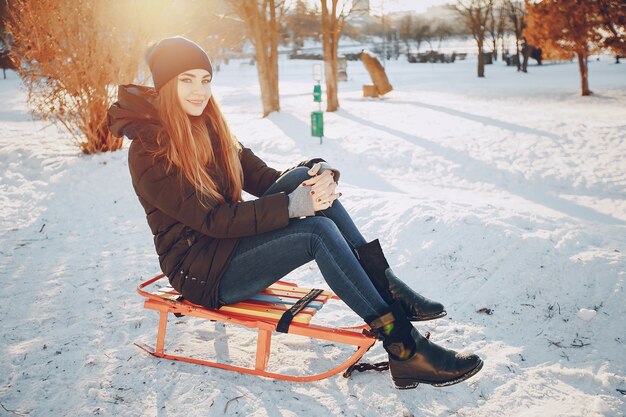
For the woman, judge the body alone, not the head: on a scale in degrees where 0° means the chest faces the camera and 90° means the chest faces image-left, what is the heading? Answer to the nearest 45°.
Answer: approximately 270°

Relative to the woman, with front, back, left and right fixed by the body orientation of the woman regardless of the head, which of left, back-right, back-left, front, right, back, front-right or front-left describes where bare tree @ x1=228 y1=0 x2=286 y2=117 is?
left

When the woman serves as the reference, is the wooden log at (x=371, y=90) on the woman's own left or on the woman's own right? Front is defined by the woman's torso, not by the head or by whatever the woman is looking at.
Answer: on the woman's own left

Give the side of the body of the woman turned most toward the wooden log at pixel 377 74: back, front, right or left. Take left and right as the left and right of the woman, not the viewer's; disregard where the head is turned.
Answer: left

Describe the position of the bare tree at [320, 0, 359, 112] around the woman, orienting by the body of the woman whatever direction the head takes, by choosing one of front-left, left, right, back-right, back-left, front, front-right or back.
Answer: left
